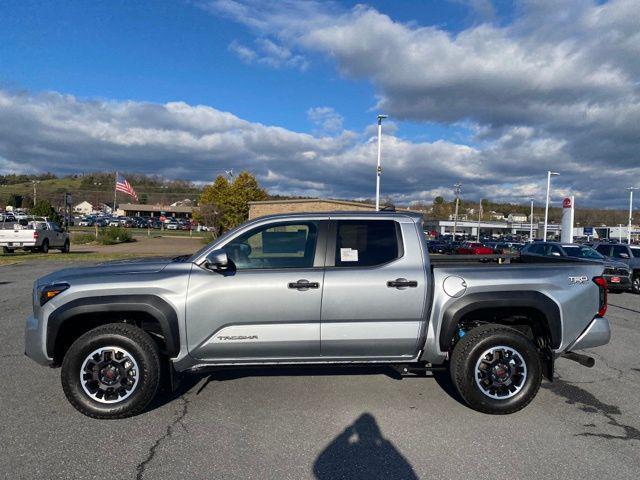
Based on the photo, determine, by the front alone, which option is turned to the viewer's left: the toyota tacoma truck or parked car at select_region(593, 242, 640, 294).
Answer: the toyota tacoma truck

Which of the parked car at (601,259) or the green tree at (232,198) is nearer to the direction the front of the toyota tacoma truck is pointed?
the green tree

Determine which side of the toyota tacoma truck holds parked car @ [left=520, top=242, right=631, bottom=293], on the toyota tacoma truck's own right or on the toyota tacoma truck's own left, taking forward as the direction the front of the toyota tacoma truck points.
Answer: on the toyota tacoma truck's own right

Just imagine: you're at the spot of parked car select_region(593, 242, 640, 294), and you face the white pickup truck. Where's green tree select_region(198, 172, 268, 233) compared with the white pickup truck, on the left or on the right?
right

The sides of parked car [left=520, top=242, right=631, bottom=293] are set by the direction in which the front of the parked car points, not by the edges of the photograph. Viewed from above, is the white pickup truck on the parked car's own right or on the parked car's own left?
on the parked car's own right

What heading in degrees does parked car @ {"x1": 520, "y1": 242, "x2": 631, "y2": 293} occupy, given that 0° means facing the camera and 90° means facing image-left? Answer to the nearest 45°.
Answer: approximately 315°

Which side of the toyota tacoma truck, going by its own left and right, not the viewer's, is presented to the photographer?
left

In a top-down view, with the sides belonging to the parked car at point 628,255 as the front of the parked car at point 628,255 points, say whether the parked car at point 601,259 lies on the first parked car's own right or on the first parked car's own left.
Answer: on the first parked car's own right

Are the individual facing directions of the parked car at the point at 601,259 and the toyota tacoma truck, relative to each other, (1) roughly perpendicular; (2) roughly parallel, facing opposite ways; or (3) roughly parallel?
roughly perpendicular

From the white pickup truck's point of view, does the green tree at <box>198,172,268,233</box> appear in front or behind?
in front

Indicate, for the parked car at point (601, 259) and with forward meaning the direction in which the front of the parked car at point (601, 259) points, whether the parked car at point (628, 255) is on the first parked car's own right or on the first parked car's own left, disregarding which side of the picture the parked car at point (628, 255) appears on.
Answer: on the first parked car's own left
